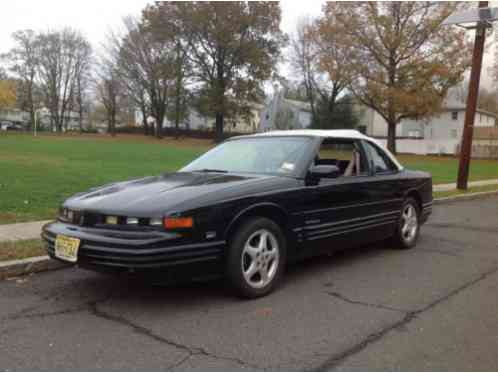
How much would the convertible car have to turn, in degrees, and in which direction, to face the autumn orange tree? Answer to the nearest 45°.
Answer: approximately 135° to its right

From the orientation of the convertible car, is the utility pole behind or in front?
behind

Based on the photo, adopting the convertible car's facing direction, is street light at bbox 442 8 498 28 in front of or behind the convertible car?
behind

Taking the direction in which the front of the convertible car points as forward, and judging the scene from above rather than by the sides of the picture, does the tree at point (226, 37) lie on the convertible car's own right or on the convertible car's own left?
on the convertible car's own right

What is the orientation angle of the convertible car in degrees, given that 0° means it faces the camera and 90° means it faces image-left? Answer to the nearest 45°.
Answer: approximately 45°
